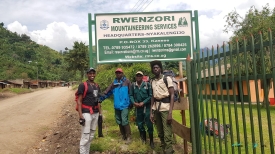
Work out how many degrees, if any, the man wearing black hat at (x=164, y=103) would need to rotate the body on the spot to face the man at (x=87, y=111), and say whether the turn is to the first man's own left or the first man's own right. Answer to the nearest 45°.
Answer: approximately 45° to the first man's own right

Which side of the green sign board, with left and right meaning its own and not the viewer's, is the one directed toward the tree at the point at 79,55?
back

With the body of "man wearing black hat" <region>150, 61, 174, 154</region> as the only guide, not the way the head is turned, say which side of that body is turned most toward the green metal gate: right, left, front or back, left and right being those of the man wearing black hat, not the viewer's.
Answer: left

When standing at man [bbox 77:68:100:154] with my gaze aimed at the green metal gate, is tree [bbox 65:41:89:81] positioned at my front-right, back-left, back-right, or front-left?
back-left

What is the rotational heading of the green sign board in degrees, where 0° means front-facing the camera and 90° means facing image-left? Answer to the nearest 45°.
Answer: approximately 0°

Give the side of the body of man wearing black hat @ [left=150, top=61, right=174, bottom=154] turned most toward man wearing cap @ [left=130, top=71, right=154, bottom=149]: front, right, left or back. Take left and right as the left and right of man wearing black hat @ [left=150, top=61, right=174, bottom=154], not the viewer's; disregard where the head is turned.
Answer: right
